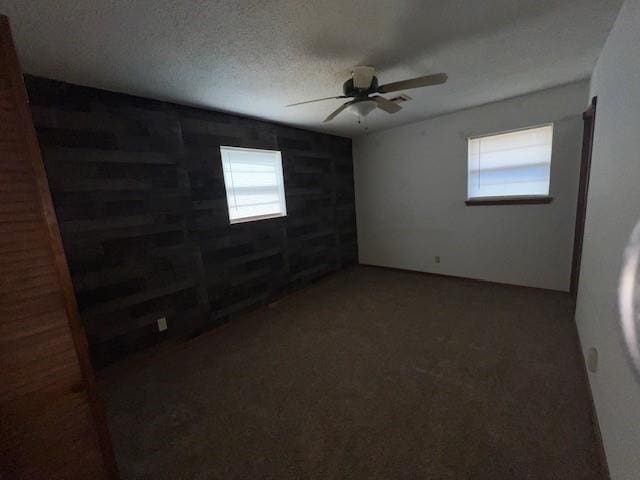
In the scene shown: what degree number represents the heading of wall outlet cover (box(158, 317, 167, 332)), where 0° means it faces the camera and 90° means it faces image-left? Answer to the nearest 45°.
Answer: approximately 315°

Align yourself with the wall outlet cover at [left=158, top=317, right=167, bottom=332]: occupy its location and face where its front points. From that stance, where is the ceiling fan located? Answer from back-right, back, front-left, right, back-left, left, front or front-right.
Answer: front

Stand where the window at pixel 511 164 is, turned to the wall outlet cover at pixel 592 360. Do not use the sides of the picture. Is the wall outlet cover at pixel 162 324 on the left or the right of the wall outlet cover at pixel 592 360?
right

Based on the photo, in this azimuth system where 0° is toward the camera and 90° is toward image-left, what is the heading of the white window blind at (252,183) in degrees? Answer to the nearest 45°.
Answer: approximately 315°

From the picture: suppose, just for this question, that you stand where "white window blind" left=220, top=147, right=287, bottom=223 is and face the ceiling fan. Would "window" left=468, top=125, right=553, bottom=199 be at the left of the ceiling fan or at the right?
left

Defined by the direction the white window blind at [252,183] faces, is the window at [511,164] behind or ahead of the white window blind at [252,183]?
ahead

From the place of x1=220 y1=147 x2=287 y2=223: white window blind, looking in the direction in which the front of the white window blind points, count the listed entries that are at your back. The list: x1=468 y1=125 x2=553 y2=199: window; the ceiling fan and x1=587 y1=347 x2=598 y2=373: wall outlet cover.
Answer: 0

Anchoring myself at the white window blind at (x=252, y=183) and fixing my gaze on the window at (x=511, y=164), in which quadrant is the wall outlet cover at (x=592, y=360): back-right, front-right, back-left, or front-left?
front-right

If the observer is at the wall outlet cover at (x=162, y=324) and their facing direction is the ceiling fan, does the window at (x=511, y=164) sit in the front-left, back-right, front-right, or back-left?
front-left

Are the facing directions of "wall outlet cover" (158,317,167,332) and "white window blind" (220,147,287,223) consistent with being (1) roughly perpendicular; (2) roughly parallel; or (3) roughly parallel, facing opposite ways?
roughly parallel

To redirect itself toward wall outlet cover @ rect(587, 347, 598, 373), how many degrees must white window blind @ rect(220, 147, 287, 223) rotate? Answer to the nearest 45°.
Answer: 0° — it already faces it

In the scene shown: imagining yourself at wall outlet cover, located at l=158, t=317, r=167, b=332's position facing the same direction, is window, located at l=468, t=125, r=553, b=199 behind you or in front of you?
in front

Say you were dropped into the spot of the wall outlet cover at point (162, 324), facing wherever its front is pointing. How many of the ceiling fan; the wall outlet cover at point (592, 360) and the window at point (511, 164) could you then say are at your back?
0

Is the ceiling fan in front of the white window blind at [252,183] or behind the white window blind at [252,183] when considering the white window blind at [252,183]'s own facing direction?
in front

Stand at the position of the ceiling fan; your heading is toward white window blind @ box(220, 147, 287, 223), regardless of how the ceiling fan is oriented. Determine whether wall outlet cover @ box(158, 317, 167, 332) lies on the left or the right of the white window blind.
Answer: left

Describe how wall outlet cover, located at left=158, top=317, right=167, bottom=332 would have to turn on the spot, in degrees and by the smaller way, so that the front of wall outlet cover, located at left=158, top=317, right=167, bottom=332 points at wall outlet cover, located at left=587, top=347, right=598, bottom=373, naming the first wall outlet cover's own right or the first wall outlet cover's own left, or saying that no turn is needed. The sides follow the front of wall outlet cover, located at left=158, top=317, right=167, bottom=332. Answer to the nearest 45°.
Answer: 0° — it already faces it
